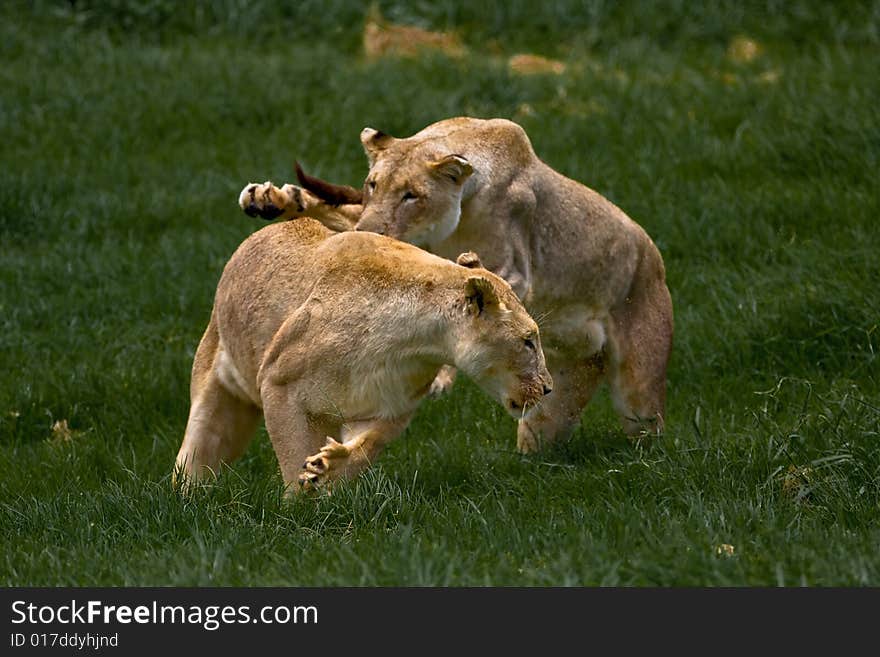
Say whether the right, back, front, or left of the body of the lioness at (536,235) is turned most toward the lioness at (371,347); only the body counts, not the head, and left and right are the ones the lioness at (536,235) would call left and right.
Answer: front

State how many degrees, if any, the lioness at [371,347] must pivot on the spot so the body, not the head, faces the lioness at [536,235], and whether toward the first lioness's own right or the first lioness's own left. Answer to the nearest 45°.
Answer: approximately 90° to the first lioness's own left

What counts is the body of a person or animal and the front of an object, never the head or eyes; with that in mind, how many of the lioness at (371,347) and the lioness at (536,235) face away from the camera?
0

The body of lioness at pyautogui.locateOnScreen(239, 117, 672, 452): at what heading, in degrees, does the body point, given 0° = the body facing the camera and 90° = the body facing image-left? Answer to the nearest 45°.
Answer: approximately 45°

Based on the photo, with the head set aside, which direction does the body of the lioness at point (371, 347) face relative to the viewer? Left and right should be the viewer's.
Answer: facing the viewer and to the right of the viewer
